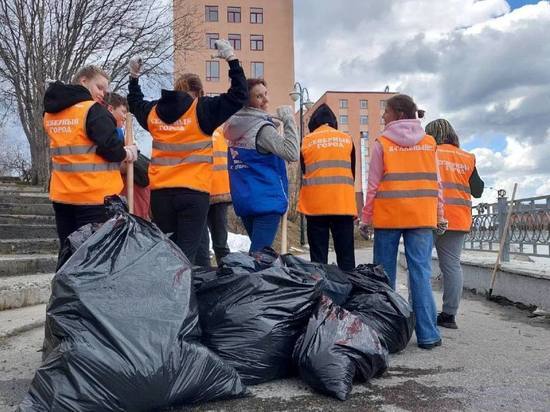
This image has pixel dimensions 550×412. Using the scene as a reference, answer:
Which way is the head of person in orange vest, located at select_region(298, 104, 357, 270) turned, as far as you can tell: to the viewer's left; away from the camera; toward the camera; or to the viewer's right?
away from the camera

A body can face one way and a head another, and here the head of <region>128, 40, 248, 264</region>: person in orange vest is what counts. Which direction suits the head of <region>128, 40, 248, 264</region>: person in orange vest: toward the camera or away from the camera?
away from the camera

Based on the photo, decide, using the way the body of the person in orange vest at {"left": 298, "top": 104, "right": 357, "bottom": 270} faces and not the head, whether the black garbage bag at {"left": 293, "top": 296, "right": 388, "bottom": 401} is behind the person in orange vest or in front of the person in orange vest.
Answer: behind

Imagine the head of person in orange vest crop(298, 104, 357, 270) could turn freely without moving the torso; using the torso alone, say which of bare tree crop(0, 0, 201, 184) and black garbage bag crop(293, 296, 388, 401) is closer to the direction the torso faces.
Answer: the bare tree

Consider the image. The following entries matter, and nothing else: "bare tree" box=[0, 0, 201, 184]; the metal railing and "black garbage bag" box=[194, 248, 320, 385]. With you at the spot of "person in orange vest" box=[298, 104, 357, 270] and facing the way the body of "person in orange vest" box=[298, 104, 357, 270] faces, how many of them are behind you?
1

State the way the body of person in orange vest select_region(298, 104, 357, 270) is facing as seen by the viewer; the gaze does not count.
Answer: away from the camera

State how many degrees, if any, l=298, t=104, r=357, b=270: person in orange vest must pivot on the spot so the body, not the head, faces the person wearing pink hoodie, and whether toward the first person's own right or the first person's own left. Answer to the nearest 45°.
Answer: approximately 135° to the first person's own right

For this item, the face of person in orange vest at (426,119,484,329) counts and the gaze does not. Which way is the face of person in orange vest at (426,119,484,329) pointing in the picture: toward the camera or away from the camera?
away from the camera

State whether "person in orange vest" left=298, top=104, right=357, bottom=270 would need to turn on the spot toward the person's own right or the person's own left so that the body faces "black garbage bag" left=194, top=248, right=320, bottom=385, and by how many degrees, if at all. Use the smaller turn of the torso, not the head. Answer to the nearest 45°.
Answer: approximately 180°

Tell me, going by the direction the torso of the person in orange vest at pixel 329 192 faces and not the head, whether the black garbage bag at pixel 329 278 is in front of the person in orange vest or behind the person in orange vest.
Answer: behind
